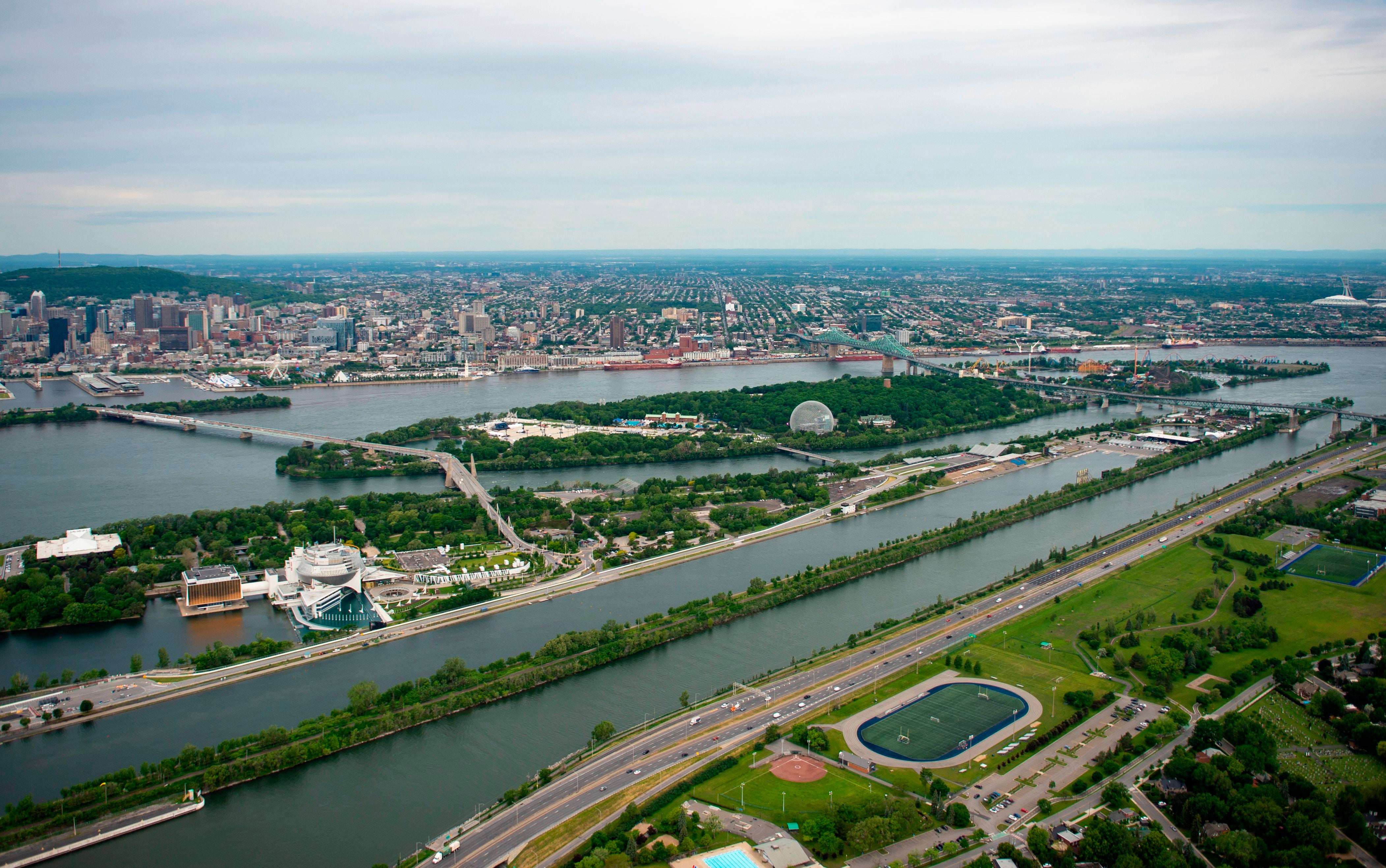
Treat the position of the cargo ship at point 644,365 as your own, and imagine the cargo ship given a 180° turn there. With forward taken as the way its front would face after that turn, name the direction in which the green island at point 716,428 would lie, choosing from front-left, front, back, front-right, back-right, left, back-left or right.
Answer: right

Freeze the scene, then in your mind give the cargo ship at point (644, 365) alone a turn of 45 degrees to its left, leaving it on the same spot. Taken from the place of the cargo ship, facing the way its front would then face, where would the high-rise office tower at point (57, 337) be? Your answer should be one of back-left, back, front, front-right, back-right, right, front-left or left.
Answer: front-right

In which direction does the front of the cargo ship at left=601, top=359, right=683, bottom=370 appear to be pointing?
to the viewer's left

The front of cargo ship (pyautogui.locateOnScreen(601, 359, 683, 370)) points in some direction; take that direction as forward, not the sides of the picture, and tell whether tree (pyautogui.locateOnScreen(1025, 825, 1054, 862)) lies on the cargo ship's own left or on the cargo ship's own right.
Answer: on the cargo ship's own left

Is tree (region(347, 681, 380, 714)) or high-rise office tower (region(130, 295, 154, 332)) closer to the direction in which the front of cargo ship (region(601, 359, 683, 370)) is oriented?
the high-rise office tower

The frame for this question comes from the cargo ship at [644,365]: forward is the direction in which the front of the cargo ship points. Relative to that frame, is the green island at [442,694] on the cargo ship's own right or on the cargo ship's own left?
on the cargo ship's own left

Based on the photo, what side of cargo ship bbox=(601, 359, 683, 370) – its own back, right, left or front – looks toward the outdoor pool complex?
left

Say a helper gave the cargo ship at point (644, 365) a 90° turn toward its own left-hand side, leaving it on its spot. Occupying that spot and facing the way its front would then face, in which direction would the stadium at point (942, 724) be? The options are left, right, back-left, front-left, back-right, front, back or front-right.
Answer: front

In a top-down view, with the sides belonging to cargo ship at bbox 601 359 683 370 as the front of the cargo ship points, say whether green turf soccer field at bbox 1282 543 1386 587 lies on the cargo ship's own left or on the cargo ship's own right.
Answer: on the cargo ship's own left

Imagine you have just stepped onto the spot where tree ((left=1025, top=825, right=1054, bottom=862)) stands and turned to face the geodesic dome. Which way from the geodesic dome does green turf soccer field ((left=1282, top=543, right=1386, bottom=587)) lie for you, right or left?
right
